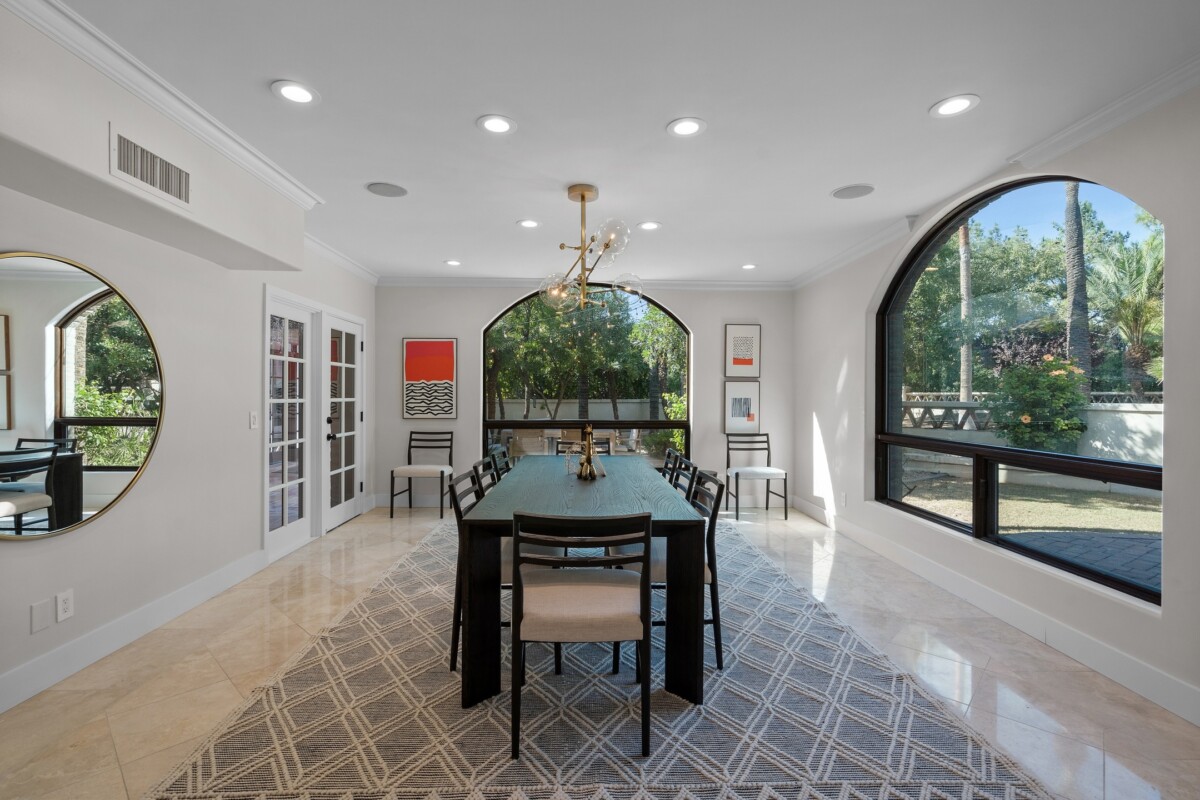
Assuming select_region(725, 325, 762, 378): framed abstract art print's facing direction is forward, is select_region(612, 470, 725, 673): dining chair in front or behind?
in front

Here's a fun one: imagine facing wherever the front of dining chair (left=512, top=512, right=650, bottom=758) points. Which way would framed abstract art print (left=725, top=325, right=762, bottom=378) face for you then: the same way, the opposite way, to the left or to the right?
the opposite way

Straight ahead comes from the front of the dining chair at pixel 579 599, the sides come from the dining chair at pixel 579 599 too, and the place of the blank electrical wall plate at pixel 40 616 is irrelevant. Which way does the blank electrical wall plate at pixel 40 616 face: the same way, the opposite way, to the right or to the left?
to the right

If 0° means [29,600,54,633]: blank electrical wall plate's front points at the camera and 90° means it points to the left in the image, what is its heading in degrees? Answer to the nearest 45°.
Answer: approximately 315°

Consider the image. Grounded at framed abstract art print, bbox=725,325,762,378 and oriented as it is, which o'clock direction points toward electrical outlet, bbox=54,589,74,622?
The electrical outlet is roughly at 1 o'clock from the framed abstract art print.

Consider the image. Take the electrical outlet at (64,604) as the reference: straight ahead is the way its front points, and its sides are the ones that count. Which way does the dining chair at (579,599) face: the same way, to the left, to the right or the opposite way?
to the left

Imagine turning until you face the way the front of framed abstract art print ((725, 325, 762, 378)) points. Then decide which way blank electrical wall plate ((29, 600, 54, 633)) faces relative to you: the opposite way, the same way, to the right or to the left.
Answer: to the left

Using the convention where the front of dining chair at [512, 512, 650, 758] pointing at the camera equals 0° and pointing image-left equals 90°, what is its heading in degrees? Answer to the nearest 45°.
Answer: approximately 180°

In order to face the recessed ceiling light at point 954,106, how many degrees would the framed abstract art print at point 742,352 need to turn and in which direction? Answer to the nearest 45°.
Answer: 0° — it already faces it

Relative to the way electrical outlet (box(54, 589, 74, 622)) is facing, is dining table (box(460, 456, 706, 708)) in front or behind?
in front

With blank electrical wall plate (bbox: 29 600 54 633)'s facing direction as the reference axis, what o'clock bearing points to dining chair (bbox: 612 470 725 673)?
The dining chair is roughly at 12 o'clock from the blank electrical wall plate.

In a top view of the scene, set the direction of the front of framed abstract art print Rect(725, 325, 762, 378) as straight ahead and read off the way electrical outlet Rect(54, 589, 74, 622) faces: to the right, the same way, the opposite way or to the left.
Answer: to the left

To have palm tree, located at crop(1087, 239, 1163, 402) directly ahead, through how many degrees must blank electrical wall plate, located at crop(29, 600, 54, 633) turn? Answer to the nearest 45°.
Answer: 0° — it already faces it

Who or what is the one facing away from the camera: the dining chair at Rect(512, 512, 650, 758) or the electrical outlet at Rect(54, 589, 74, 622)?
the dining chair
